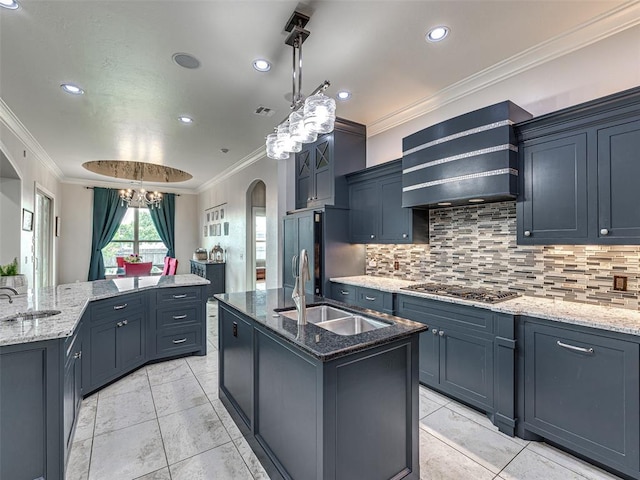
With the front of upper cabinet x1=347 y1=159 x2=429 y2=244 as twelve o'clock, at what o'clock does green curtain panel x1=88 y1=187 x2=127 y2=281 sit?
The green curtain panel is roughly at 2 o'clock from the upper cabinet.

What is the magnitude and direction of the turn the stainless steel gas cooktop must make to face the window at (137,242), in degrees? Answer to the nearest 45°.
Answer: approximately 45° to its right

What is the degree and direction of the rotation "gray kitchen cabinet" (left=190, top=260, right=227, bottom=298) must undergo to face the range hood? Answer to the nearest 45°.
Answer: approximately 45° to its left

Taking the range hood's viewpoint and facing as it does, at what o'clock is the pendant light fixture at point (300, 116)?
The pendant light fixture is roughly at 12 o'clock from the range hood.

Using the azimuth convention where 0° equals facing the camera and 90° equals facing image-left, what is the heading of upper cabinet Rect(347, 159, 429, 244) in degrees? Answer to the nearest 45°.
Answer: approximately 45°

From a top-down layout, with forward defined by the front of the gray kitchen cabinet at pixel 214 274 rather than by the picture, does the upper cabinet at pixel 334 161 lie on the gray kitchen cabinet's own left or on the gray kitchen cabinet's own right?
on the gray kitchen cabinet's own left

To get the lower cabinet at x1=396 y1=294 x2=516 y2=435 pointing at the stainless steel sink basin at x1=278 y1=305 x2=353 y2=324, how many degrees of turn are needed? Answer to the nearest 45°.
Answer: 0° — it already faces it
